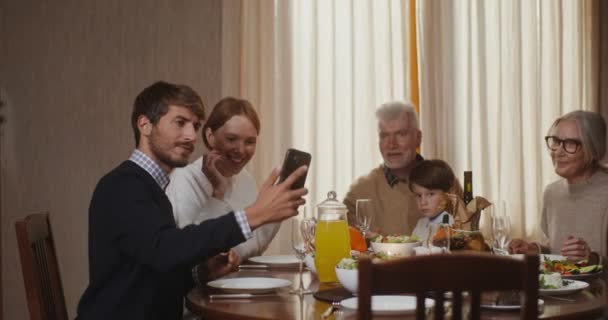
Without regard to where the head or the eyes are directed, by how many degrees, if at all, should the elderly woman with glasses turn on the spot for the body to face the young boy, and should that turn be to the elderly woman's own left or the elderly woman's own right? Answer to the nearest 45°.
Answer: approximately 45° to the elderly woman's own right

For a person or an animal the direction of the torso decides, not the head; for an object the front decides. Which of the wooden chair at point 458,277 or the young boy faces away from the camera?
the wooden chair

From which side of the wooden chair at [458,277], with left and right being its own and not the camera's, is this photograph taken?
back

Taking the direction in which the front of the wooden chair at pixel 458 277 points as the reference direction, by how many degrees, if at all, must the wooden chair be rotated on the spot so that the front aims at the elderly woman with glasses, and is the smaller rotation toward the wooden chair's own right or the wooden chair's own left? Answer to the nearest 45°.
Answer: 0° — it already faces them

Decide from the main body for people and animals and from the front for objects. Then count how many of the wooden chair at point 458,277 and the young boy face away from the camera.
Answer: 1
